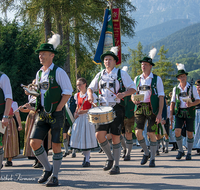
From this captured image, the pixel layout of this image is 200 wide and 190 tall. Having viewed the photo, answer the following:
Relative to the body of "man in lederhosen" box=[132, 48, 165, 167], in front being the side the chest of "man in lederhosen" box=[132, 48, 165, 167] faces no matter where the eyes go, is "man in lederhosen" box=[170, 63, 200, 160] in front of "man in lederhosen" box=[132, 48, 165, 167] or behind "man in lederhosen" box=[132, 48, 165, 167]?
behind

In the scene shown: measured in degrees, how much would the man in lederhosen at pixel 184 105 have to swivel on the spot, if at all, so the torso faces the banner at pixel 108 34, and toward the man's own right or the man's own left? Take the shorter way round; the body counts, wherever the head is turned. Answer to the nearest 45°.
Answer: approximately 135° to the man's own right

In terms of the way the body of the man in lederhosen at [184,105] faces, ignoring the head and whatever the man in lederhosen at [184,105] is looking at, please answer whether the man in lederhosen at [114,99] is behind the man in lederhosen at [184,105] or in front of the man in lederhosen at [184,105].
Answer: in front

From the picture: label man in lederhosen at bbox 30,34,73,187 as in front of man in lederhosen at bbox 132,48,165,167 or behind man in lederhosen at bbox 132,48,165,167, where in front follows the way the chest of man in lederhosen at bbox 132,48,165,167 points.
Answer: in front

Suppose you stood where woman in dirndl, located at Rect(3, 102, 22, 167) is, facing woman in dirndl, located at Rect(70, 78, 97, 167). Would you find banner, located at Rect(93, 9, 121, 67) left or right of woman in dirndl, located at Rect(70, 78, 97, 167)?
left

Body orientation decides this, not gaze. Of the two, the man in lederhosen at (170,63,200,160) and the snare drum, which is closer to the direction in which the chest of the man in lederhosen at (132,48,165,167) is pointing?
the snare drum
